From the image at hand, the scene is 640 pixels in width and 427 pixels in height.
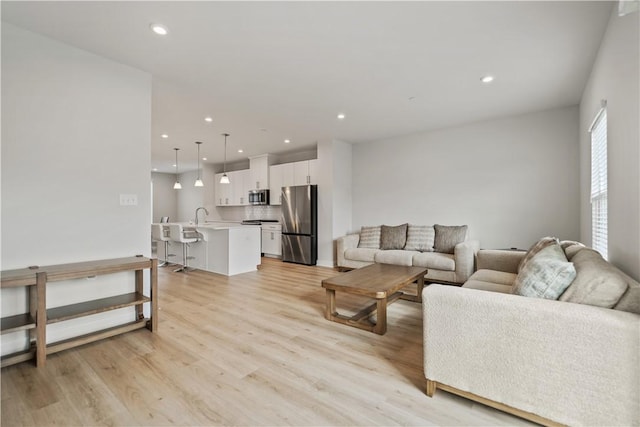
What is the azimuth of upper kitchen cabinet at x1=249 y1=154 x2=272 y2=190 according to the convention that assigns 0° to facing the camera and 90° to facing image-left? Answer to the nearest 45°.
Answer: approximately 45°

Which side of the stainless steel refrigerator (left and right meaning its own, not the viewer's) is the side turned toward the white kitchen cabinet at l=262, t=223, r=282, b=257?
right

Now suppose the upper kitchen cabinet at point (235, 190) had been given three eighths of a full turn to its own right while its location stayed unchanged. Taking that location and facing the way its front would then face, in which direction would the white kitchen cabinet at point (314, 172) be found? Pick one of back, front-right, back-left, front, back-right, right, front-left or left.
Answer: back-right

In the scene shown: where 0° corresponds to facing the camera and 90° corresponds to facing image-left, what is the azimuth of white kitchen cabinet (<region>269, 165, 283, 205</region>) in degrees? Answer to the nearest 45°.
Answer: approximately 45°

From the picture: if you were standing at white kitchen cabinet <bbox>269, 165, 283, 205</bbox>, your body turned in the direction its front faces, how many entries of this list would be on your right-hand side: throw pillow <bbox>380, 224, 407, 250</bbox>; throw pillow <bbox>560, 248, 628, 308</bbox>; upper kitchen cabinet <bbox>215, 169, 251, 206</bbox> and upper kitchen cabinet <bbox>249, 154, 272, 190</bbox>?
2

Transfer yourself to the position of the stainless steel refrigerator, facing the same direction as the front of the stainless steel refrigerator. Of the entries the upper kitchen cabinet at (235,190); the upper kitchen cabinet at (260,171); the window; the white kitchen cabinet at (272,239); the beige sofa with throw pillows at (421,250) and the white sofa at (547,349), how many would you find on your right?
3

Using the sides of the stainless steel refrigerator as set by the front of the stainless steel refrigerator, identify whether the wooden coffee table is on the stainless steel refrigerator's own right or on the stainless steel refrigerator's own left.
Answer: on the stainless steel refrigerator's own left

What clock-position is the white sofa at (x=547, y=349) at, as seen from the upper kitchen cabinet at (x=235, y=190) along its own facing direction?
The white sofa is roughly at 10 o'clock from the upper kitchen cabinet.

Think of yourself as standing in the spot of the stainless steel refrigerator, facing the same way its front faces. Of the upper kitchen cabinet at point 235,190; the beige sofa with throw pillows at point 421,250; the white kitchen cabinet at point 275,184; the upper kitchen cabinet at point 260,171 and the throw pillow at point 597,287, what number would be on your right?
3

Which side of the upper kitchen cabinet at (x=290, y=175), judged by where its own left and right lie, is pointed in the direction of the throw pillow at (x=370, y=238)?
left

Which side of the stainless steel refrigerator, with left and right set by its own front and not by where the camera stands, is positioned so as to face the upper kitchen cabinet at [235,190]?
right

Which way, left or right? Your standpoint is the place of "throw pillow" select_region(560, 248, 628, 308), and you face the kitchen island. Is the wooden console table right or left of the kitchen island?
left

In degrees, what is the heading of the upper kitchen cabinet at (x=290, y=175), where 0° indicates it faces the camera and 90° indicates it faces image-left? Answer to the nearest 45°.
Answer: approximately 45°
